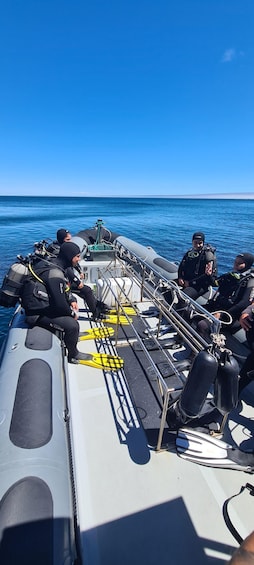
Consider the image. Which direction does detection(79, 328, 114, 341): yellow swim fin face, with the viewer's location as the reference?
facing to the right of the viewer

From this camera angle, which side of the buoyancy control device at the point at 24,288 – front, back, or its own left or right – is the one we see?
right

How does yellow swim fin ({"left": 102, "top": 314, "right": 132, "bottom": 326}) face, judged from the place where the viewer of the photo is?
facing to the right of the viewer

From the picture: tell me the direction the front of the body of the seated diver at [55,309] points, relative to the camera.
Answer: to the viewer's right

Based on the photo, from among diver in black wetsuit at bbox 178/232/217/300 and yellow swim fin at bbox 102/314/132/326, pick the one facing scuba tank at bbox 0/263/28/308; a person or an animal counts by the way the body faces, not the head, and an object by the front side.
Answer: the diver in black wetsuit

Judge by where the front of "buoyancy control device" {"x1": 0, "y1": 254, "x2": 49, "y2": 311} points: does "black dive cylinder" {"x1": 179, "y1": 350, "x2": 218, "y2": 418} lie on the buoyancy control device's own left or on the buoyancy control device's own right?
on the buoyancy control device's own right

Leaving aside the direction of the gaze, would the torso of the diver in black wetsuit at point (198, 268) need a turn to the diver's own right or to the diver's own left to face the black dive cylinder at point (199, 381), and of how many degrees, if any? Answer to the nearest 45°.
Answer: approximately 45° to the diver's own left

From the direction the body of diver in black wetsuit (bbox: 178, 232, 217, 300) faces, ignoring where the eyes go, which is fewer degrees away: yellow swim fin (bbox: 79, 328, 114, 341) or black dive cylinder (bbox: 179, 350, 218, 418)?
the yellow swim fin

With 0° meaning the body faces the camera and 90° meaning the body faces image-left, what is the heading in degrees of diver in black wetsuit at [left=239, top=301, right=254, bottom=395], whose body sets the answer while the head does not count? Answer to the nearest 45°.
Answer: approximately 90°
